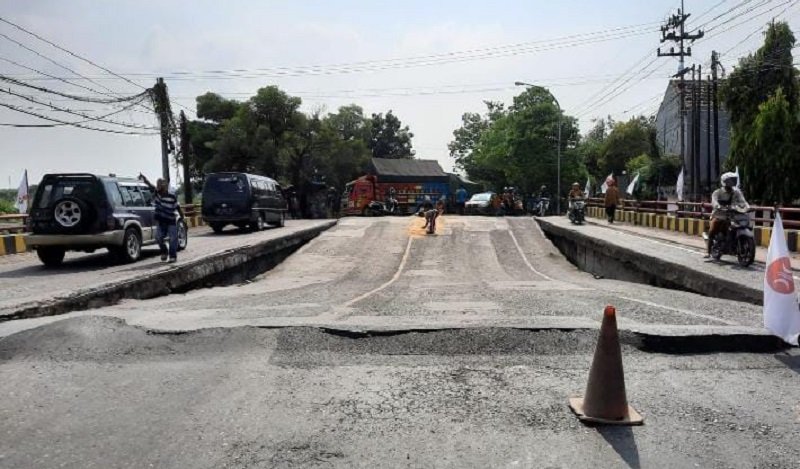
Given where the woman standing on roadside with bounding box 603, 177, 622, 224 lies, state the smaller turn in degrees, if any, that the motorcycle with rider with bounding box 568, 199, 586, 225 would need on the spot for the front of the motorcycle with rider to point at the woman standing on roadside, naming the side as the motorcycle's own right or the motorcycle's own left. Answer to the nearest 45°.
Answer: approximately 135° to the motorcycle's own left

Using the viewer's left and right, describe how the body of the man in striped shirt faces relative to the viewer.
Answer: facing the viewer

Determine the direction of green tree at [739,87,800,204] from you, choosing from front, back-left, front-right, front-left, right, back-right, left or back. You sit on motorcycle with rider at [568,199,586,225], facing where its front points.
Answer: back-left

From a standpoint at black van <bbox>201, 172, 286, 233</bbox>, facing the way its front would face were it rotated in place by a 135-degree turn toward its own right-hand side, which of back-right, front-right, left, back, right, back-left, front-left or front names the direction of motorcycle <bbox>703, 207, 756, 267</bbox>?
front-left

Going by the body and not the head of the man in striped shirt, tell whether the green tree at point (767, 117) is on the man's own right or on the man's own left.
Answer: on the man's own left

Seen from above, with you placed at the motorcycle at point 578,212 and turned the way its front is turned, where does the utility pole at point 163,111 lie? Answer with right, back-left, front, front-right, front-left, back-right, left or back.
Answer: right

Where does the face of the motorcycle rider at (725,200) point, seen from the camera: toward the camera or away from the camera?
toward the camera

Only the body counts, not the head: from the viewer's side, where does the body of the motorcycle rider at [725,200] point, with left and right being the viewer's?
facing the viewer and to the right of the viewer

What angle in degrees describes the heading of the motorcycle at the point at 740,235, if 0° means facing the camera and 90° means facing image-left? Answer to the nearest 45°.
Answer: approximately 315°

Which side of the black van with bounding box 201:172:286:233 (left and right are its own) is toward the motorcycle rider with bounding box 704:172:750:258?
right

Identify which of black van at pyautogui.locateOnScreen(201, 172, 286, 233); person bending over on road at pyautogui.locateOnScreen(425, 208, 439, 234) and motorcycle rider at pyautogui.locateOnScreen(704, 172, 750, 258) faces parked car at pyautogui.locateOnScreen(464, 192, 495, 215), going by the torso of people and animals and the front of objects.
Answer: the black van

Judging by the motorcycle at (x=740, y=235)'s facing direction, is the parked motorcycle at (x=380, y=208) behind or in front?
behind
